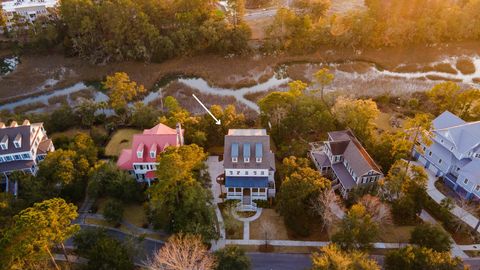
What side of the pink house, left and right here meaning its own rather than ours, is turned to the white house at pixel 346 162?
left

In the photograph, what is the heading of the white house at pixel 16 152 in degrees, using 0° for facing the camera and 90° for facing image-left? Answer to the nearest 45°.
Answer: approximately 0°

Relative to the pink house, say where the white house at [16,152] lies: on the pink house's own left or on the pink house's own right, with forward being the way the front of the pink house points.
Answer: on the pink house's own right

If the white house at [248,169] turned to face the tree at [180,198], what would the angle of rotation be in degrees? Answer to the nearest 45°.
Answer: approximately 45° to its right

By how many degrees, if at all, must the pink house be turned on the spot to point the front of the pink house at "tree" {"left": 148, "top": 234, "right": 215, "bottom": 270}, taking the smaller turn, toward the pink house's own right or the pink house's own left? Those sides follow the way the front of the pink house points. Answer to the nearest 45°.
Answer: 0° — it already faces it

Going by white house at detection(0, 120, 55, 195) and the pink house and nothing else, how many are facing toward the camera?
2
